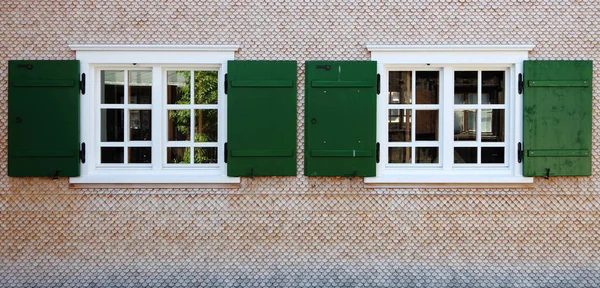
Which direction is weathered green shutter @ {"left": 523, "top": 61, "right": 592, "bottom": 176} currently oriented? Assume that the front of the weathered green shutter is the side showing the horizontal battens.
toward the camera

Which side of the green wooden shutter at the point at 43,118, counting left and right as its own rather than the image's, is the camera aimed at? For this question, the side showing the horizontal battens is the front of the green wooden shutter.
front

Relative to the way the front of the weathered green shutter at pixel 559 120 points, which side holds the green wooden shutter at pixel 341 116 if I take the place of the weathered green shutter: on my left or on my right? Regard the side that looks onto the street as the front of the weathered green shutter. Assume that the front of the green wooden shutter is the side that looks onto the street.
on my right

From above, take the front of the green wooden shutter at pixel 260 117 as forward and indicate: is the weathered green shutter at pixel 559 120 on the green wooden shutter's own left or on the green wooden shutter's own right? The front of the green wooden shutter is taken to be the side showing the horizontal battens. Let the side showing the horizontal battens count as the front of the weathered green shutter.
on the green wooden shutter's own left

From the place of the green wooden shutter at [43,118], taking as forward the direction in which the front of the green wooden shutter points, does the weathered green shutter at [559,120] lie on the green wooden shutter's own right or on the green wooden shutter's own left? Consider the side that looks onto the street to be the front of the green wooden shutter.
on the green wooden shutter's own left

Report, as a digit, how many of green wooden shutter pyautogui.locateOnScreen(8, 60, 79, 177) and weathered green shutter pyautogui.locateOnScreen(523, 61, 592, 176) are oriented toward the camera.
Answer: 2

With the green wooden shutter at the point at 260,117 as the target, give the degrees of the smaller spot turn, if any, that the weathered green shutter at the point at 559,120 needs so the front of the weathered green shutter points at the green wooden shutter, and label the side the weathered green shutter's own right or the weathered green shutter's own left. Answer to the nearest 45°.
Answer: approximately 45° to the weathered green shutter's own right

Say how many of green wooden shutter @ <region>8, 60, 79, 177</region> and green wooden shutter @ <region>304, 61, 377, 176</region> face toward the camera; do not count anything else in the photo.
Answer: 2

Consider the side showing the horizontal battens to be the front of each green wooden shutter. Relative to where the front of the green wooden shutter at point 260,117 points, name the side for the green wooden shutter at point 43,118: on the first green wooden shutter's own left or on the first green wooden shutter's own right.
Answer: on the first green wooden shutter's own right

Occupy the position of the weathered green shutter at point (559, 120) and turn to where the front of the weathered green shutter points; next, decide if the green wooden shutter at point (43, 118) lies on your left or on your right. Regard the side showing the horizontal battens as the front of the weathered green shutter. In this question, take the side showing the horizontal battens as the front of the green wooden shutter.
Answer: on your right
